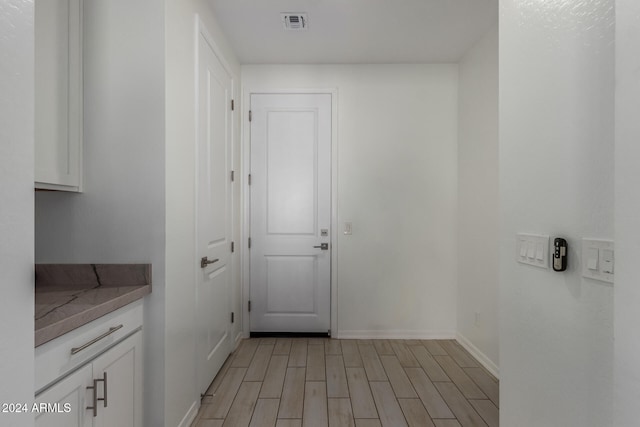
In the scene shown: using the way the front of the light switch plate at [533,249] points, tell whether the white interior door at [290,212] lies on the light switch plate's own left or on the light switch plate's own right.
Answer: on the light switch plate's own right

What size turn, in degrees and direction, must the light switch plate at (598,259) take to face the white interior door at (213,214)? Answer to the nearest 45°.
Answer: approximately 45° to its right

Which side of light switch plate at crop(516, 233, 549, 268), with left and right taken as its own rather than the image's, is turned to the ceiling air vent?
right

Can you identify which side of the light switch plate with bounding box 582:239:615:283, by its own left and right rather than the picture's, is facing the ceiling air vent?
right

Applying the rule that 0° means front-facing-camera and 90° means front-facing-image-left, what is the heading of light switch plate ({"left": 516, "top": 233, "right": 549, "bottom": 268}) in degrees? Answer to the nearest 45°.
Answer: approximately 45°

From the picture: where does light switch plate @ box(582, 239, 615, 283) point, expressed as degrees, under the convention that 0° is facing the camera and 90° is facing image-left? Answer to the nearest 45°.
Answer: approximately 45°
